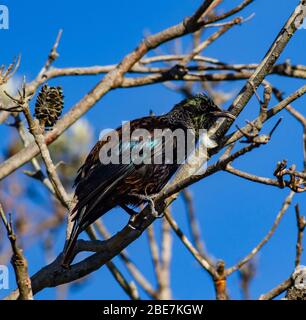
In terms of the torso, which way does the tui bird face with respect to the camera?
to the viewer's right
